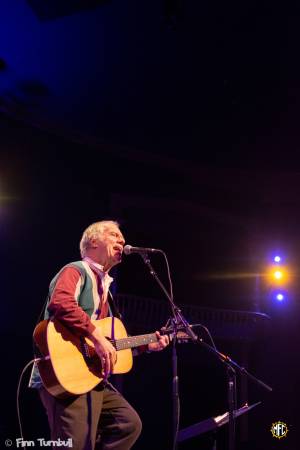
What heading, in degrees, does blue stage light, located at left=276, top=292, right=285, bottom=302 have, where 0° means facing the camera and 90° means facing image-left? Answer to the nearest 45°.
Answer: approximately 0°

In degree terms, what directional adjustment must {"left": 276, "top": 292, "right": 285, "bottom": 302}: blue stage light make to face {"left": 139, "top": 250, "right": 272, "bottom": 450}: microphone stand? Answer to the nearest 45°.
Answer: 0° — it already faces it
